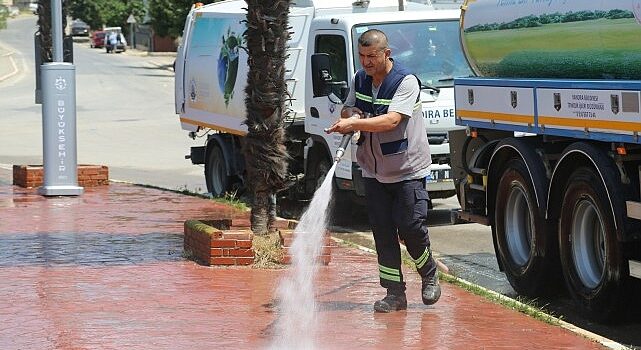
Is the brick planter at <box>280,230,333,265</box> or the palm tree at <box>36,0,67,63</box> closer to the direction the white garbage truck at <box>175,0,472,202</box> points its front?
the brick planter

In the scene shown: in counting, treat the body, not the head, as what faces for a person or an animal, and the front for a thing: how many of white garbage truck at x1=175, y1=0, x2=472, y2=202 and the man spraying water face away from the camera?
0

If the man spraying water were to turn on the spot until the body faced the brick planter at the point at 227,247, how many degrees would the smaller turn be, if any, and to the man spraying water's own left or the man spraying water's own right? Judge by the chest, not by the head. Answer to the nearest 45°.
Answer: approximately 90° to the man spraying water's own right

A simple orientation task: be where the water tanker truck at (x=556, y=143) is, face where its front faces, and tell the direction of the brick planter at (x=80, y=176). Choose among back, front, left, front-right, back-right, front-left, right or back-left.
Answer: back

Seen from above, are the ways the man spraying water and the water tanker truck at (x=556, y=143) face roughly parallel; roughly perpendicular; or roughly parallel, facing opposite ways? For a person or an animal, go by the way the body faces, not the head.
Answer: roughly perpendicular

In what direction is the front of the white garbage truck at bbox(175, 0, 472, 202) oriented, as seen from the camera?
facing the viewer and to the right of the viewer

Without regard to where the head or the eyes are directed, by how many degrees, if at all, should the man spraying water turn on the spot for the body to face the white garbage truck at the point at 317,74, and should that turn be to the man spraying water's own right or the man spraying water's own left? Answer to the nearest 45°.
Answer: approximately 135° to the man spraying water's own right

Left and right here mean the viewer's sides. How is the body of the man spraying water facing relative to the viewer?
facing the viewer and to the left of the viewer

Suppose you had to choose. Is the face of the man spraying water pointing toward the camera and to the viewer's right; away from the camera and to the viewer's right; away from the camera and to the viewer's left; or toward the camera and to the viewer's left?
toward the camera and to the viewer's left

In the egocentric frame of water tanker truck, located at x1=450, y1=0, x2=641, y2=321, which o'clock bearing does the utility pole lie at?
The utility pole is roughly at 6 o'clock from the water tanker truck.

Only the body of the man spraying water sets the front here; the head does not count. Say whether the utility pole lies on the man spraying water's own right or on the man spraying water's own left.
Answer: on the man spraying water's own right

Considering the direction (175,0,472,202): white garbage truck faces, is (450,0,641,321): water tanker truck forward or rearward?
forward

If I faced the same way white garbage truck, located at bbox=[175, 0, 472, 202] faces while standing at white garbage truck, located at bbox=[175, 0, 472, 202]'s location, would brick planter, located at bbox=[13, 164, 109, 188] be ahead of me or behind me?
behind

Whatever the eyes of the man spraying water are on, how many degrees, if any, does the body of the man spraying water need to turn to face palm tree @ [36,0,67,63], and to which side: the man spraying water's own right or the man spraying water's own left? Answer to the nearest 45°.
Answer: approximately 90° to the man spraying water's own right
